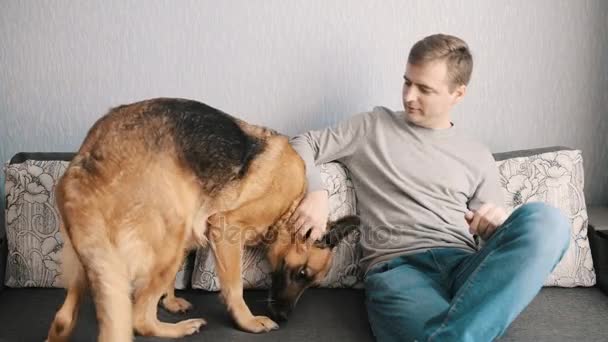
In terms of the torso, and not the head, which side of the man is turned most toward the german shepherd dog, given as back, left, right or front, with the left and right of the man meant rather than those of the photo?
right

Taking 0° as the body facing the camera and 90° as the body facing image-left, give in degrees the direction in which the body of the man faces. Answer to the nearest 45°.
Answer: approximately 0°

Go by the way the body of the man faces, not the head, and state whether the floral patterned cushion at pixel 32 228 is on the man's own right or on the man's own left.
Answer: on the man's own right
